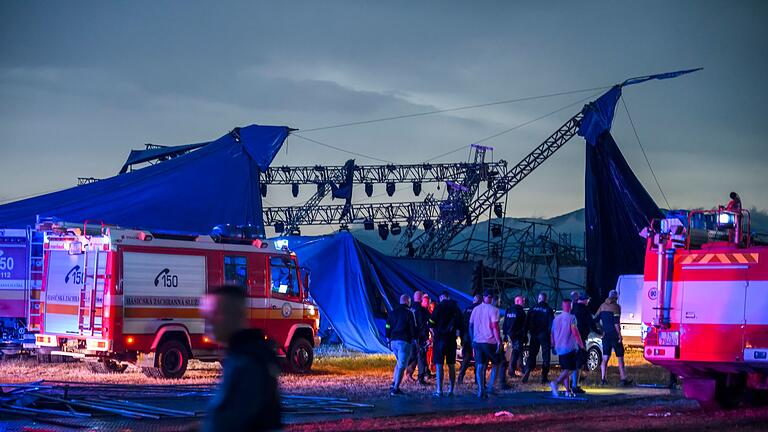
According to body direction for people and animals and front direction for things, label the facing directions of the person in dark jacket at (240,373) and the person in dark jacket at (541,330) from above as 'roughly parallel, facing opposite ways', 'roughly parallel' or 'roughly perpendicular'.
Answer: roughly perpendicular

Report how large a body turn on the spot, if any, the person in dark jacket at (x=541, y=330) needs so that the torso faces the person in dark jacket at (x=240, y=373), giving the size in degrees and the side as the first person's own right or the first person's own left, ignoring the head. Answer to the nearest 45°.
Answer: approximately 180°

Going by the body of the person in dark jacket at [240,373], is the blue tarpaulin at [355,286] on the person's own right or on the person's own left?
on the person's own right

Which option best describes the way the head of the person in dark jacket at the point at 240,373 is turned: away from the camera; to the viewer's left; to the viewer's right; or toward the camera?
to the viewer's left

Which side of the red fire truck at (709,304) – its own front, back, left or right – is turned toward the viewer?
back

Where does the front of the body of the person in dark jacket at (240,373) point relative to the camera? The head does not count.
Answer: to the viewer's left

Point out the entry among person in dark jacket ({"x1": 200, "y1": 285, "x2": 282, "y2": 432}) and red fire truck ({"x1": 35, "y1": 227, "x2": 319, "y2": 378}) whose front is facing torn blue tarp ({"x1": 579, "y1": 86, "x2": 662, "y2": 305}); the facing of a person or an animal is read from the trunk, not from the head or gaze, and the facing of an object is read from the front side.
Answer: the red fire truck

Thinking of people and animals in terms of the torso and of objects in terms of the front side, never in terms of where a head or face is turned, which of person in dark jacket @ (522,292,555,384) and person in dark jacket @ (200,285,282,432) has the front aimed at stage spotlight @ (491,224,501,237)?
person in dark jacket @ (522,292,555,384)

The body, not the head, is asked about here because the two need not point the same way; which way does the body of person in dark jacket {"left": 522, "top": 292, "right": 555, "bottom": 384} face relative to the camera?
away from the camera

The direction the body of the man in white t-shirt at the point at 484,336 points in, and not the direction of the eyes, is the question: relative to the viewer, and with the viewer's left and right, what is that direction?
facing away from the viewer
